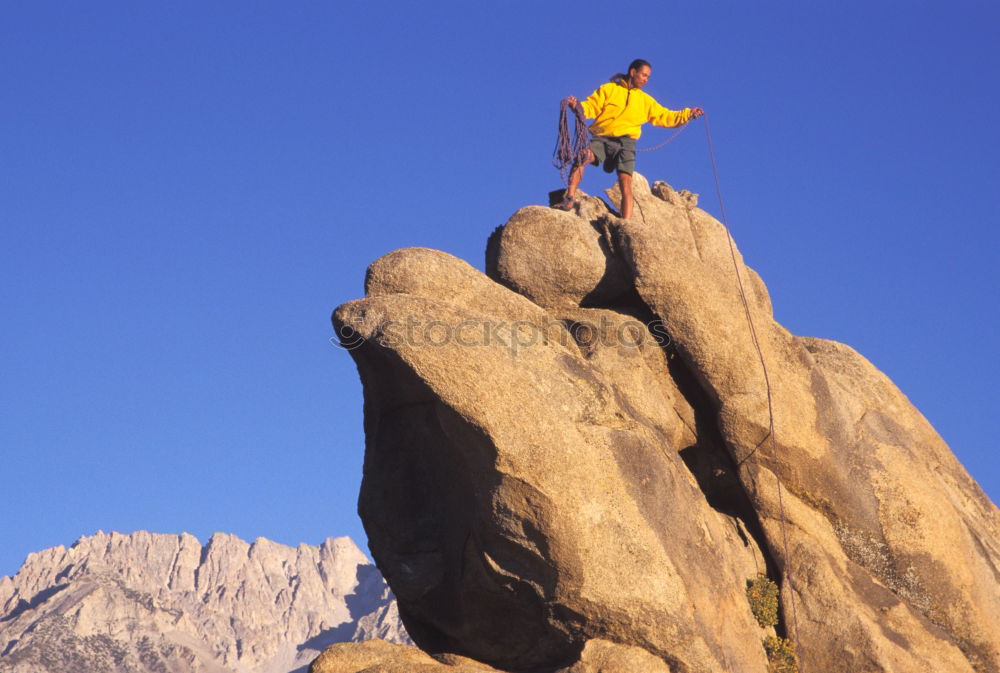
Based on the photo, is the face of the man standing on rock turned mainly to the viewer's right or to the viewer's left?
to the viewer's right

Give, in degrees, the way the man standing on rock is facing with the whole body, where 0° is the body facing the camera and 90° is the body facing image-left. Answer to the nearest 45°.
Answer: approximately 315°
